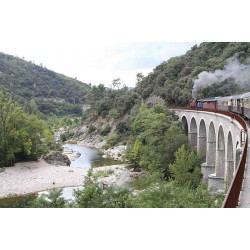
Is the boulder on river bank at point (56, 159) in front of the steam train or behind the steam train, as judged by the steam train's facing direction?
in front

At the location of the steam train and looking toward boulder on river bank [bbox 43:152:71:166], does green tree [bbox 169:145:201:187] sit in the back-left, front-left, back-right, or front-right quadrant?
front-left

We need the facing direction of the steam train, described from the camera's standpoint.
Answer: facing away from the viewer and to the left of the viewer
